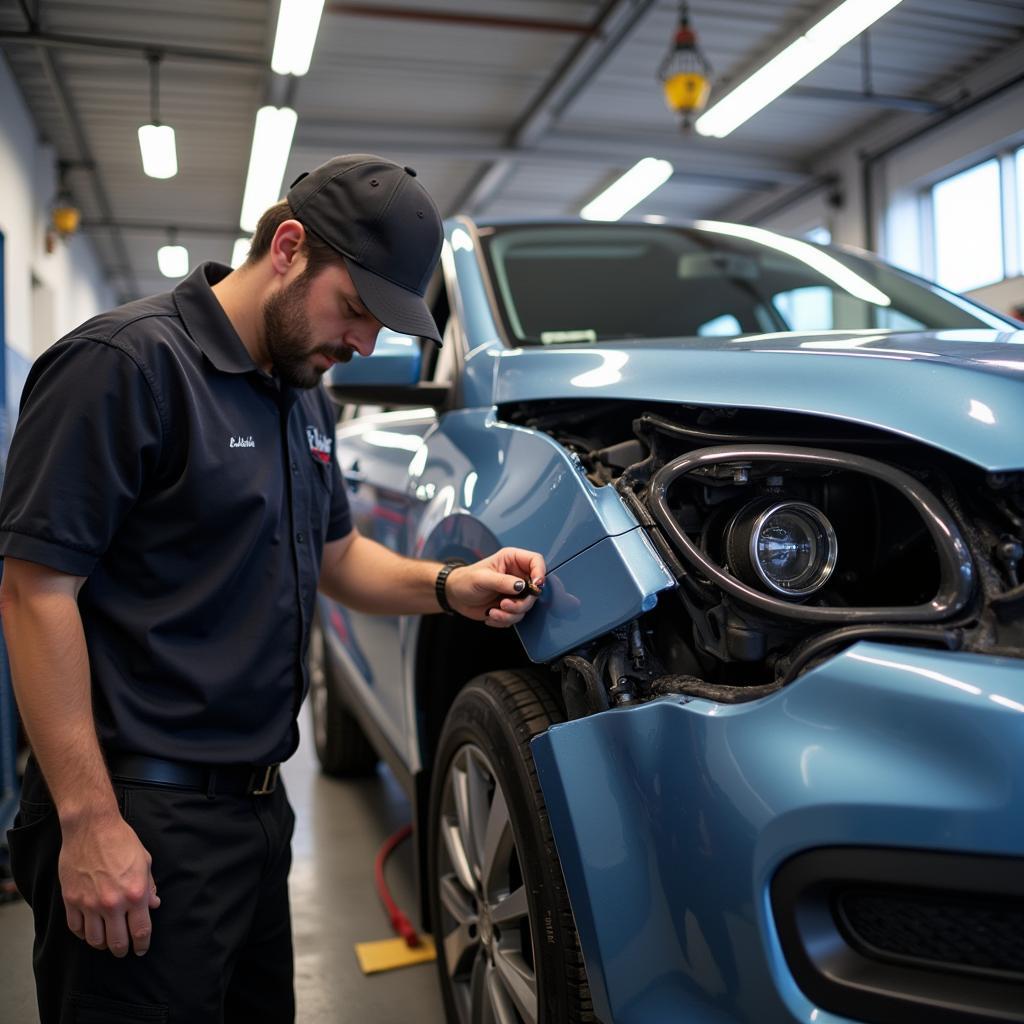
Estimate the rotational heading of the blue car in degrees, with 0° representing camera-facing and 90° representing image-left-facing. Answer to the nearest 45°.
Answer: approximately 315°

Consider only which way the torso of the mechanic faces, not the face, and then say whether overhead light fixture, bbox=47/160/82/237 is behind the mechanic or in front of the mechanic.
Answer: behind

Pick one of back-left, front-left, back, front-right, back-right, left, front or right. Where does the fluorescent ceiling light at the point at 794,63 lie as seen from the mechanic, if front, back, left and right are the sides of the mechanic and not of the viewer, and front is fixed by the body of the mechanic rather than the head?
left

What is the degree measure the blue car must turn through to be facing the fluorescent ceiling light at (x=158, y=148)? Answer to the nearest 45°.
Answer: approximately 180°

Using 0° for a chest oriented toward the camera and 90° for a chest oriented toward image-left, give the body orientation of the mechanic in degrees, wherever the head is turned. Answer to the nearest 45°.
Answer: approximately 315°

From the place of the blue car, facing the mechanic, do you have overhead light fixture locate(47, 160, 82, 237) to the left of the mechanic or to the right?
right

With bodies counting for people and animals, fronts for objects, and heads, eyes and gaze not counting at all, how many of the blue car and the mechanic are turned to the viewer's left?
0

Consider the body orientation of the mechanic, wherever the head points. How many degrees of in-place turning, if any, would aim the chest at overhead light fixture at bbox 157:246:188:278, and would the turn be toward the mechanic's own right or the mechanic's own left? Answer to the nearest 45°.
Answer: approximately 135° to the mechanic's own left
